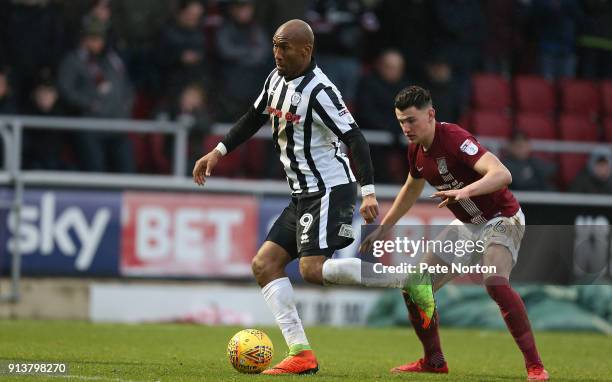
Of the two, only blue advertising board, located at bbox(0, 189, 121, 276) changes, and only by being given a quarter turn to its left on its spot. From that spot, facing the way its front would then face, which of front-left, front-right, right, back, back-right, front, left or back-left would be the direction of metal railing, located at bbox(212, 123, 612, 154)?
front

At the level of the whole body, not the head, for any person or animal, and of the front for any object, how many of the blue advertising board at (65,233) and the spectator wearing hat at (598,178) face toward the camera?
2

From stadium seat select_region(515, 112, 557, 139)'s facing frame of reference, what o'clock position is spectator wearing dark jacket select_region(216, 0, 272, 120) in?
The spectator wearing dark jacket is roughly at 2 o'clock from the stadium seat.

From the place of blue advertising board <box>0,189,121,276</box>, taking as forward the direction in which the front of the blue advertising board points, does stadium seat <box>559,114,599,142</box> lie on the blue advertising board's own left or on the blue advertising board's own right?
on the blue advertising board's own left

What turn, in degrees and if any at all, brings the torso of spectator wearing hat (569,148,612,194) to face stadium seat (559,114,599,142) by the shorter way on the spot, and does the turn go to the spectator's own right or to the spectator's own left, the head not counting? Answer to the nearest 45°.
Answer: approximately 180°

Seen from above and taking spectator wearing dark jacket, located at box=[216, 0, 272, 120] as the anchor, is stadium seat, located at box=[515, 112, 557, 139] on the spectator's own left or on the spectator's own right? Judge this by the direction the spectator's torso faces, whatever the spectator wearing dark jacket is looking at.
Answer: on the spectator's own left

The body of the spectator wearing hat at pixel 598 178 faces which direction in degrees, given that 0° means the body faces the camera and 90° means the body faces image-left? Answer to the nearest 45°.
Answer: approximately 0°
